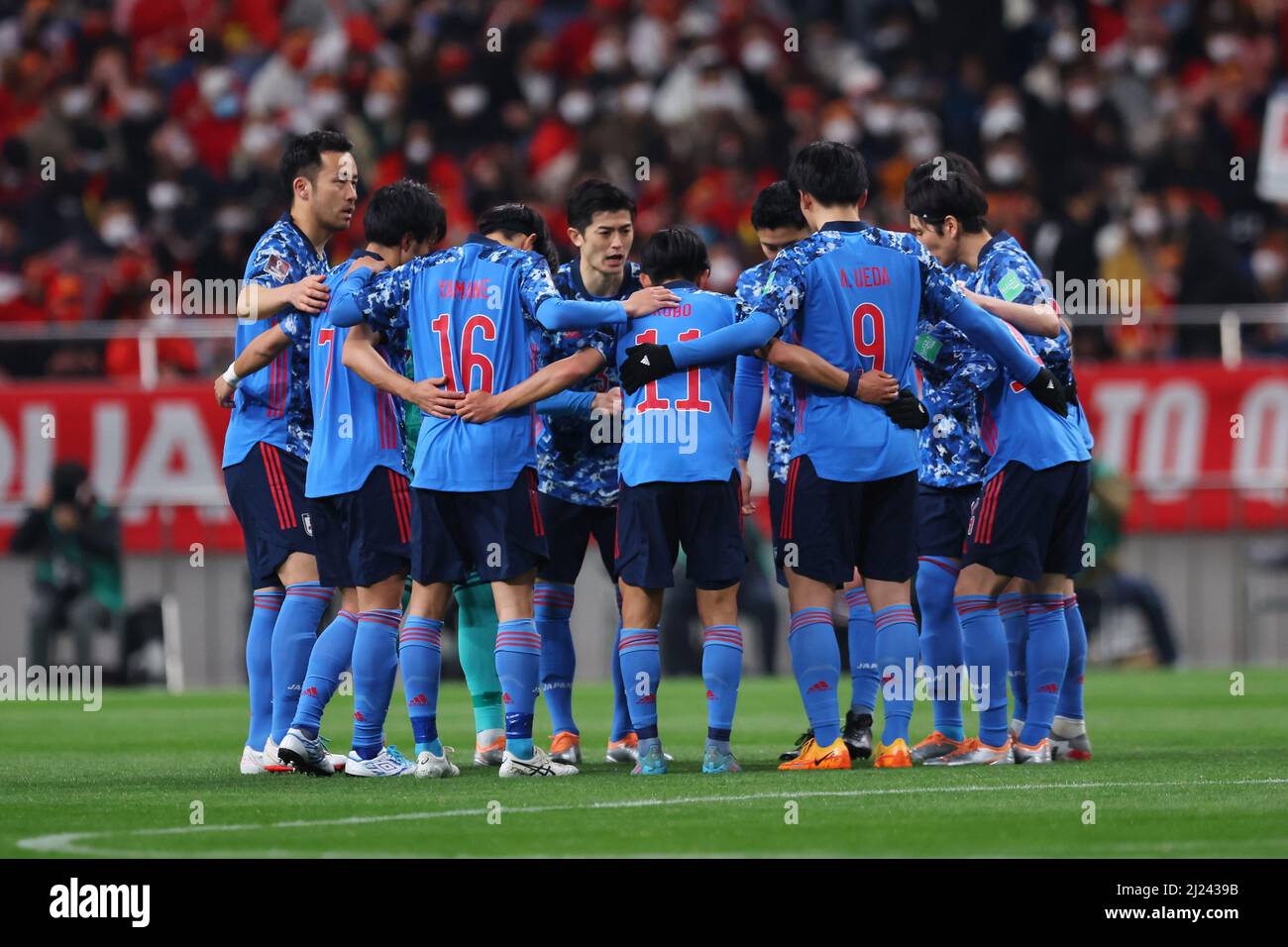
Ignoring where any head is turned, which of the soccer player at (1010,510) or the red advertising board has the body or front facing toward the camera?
the red advertising board

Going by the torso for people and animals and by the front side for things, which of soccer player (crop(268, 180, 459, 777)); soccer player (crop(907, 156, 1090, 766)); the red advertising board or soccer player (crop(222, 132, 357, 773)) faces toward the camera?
the red advertising board

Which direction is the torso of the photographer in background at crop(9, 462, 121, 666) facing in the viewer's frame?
toward the camera

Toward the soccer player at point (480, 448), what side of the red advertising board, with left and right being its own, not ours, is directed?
front

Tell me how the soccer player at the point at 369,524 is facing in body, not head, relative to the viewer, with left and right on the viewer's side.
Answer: facing away from the viewer and to the right of the viewer

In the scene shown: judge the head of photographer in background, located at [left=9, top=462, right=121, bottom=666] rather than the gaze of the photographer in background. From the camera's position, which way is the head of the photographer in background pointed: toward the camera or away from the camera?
toward the camera

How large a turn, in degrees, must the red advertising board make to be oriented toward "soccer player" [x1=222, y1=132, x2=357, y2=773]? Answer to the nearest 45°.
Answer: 0° — it already faces them

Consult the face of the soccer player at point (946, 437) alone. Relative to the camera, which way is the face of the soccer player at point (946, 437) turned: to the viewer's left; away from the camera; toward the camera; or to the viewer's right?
to the viewer's left

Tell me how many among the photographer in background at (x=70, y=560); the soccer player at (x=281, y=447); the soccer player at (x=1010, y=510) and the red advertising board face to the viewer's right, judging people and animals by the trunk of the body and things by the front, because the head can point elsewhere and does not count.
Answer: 1

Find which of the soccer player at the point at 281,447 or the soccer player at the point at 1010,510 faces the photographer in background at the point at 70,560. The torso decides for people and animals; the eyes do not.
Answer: the soccer player at the point at 1010,510

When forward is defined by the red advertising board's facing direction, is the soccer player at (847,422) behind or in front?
in front

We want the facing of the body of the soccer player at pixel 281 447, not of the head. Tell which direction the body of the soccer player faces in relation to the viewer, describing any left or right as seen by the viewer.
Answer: facing to the right of the viewer

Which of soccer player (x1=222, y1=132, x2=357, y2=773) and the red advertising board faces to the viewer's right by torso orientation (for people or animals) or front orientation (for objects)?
the soccer player

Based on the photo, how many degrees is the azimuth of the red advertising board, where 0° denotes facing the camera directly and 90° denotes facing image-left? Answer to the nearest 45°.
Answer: approximately 0°
